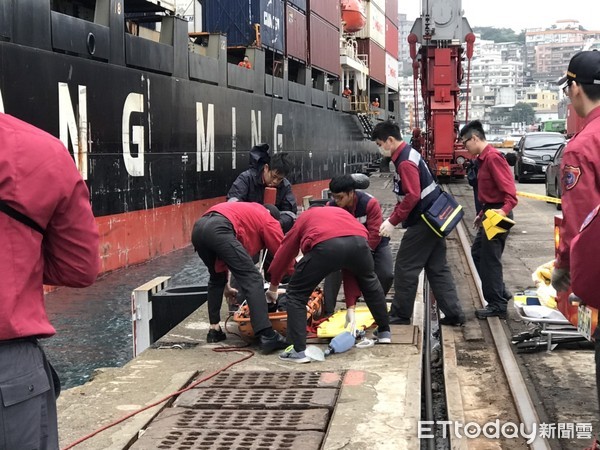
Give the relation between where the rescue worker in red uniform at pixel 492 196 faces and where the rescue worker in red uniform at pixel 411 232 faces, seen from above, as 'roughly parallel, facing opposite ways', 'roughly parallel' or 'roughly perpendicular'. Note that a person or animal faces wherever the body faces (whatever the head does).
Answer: roughly parallel

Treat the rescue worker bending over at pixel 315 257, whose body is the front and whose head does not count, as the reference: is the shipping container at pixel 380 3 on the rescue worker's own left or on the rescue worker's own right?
on the rescue worker's own right

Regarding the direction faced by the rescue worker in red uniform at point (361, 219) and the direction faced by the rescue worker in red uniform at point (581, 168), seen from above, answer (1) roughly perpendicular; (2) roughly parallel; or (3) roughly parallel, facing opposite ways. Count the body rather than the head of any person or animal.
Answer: roughly perpendicular

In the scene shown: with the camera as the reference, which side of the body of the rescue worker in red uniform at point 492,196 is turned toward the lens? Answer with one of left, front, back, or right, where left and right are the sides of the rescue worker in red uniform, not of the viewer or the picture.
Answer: left

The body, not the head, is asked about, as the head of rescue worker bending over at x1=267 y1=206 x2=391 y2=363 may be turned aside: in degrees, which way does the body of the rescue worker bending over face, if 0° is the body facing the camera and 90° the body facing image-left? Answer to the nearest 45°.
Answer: approximately 135°

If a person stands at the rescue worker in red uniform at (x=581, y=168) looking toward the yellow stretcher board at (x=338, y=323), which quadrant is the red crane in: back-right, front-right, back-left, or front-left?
front-right

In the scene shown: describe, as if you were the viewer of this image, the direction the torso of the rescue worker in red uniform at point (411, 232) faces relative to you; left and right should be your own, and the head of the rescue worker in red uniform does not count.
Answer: facing to the left of the viewer

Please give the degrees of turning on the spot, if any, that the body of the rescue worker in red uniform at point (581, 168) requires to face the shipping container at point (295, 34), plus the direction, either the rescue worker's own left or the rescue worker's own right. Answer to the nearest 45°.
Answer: approximately 45° to the rescue worker's own right

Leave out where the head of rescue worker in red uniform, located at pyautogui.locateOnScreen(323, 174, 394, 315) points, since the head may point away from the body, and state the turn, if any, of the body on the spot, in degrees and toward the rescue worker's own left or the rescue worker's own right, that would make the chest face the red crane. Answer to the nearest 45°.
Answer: approximately 135° to the rescue worker's own right

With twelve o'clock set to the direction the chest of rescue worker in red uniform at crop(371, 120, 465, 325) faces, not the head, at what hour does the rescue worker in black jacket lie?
The rescue worker in black jacket is roughly at 12 o'clock from the rescue worker in red uniform.

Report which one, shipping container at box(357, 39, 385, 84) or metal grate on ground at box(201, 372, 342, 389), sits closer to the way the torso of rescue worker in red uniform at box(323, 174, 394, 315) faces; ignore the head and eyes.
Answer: the metal grate on ground

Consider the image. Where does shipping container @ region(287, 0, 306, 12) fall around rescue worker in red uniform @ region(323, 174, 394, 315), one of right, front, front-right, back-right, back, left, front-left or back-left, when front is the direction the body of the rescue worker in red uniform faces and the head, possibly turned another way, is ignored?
back-right

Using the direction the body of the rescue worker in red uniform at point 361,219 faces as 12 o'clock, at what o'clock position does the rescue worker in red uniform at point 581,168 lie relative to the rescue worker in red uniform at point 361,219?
the rescue worker in red uniform at point 581,168 is roughly at 10 o'clock from the rescue worker in red uniform at point 361,219.

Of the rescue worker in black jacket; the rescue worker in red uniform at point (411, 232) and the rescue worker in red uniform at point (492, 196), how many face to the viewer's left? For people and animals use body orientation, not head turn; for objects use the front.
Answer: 2

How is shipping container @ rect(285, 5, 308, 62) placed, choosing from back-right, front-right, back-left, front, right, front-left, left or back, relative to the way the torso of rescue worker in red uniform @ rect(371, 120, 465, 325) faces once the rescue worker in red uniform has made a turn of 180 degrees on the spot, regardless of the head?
left

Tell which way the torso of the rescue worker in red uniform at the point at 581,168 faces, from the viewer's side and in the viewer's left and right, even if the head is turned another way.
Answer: facing away from the viewer and to the left of the viewer
